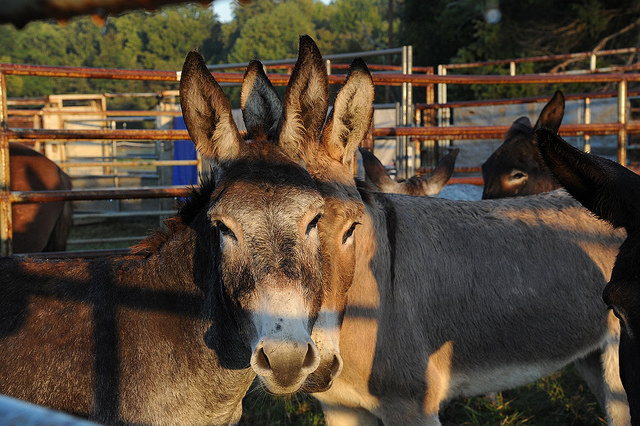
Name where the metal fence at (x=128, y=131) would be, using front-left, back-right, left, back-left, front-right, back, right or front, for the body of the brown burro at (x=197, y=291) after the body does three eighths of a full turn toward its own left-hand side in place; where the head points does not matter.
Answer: front

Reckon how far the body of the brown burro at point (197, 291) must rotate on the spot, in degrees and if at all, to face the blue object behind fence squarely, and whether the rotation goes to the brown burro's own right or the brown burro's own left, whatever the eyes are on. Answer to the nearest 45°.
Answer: approximately 135° to the brown burro's own left

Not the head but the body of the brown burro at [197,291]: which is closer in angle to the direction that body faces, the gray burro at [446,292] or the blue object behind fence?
the gray burro

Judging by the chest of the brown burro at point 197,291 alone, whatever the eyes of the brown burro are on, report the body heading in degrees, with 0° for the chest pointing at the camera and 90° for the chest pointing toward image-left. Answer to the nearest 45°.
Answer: approximately 315°

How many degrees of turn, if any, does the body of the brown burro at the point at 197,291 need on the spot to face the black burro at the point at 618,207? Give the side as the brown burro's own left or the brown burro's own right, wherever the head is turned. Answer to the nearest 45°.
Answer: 0° — it already faces it
